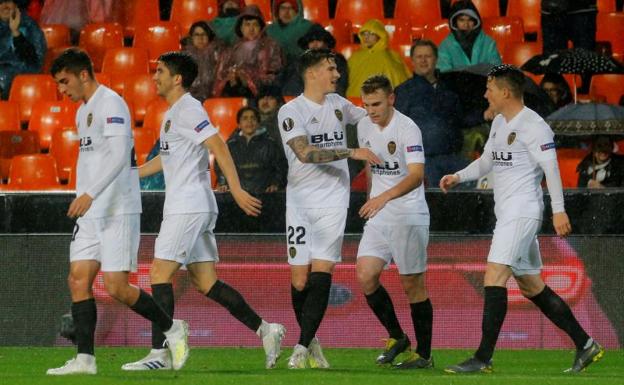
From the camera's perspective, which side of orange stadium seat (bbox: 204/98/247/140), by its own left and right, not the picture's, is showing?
front

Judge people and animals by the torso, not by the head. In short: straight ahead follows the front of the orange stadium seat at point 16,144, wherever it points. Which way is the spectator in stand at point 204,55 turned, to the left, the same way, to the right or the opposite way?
the same way

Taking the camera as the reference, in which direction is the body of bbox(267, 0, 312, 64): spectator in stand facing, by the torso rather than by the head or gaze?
toward the camera

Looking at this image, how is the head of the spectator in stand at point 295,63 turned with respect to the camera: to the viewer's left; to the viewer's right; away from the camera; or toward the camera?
toward the camera

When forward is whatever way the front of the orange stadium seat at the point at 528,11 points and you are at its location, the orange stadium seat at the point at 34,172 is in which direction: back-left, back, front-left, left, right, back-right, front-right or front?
front-right

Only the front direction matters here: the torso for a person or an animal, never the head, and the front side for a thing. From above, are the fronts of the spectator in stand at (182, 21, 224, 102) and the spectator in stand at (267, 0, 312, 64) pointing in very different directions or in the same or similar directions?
same or similar directions

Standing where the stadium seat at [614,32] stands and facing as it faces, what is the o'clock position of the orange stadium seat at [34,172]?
The orange stadium seat is roughly at 2 o'clock from the stadium seat.

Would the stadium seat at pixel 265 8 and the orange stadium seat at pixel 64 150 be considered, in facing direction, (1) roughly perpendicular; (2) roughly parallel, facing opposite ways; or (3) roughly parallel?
roughly parallel

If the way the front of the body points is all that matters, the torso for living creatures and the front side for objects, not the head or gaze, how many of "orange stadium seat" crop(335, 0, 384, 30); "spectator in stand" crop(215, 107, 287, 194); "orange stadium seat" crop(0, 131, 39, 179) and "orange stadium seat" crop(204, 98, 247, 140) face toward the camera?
4

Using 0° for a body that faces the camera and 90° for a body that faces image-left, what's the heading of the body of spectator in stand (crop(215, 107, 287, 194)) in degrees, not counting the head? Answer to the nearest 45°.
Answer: approximately 0°

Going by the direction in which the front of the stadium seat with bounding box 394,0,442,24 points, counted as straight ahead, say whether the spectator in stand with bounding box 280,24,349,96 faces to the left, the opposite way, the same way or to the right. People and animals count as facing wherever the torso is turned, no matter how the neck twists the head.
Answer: the same way

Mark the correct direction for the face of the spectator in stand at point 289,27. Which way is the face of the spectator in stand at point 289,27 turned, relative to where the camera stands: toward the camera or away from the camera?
toward the camera

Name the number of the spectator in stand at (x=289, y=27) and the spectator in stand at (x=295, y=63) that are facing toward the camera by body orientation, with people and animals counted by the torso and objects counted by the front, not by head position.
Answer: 2

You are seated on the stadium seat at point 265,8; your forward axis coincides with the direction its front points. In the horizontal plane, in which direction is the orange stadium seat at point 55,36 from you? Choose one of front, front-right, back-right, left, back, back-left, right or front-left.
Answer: right

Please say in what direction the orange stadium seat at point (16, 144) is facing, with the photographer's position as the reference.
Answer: facing the viewer

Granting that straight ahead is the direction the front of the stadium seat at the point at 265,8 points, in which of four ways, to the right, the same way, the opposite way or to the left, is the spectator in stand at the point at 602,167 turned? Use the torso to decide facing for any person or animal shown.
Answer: the same way

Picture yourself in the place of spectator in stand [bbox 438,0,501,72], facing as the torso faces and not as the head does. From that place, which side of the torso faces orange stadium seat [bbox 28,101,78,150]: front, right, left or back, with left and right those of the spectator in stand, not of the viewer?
right
